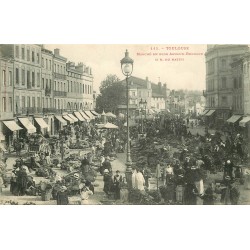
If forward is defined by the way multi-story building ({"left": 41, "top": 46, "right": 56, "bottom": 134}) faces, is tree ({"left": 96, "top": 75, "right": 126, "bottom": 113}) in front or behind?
in front
